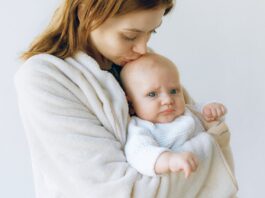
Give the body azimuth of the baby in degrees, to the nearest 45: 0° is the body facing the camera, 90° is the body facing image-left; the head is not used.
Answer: approximately 315°
